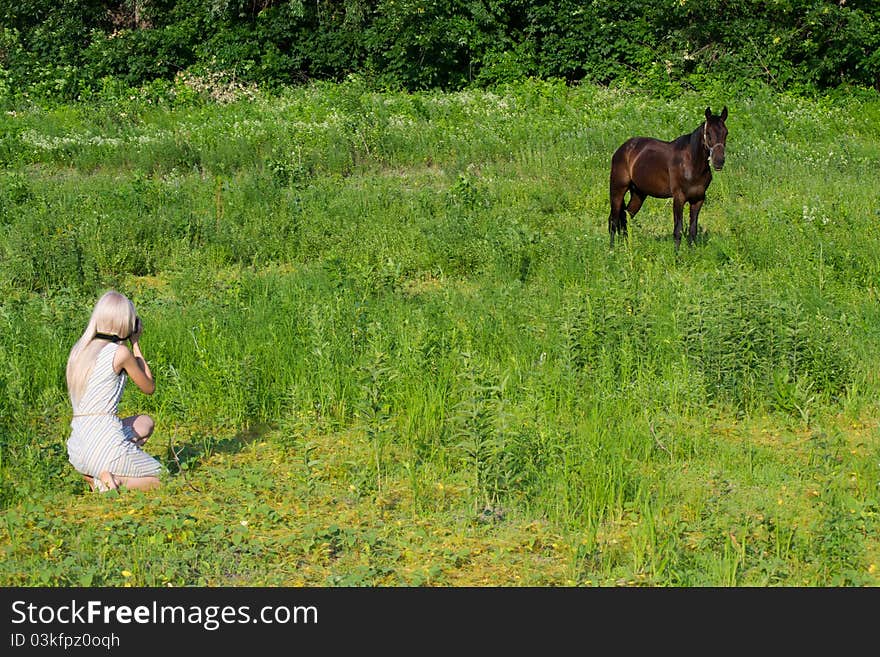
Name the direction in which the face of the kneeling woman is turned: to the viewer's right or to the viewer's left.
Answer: to the viewer's right

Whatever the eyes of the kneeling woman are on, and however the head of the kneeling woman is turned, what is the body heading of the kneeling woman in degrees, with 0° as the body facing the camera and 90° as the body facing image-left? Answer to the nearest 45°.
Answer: approximately 225°

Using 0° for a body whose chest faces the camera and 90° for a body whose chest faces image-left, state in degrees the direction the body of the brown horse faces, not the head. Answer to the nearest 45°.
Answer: approximately 315°

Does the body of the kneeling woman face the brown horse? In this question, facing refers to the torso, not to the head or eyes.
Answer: yes

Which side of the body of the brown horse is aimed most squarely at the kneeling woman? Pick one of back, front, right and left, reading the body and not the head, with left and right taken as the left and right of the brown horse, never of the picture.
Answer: right
